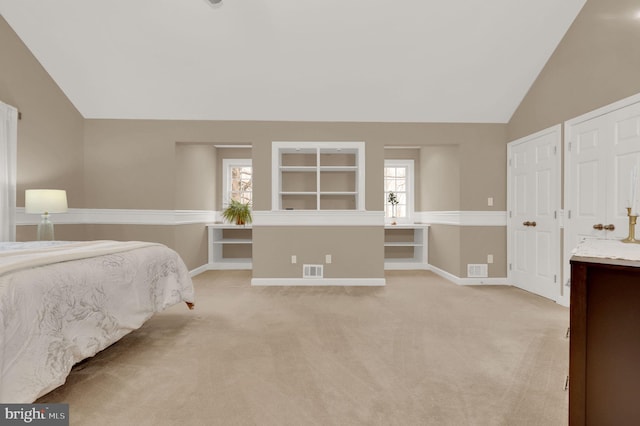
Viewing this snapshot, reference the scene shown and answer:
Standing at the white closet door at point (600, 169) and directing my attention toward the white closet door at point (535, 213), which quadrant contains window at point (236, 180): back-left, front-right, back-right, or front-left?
front-left

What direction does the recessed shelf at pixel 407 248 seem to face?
toward the camera

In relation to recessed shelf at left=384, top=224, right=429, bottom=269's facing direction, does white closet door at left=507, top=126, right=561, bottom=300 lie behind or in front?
in front

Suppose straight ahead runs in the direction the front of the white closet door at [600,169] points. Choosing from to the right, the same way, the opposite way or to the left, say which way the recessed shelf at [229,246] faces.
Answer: to the left

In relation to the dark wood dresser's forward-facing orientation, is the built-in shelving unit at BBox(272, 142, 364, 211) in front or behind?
in front

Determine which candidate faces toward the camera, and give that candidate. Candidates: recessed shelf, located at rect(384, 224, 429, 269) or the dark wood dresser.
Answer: the recessed shelf

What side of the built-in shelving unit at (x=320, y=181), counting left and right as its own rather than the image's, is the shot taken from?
front

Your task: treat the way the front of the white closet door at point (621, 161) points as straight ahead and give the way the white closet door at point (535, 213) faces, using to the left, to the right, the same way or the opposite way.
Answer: the same way

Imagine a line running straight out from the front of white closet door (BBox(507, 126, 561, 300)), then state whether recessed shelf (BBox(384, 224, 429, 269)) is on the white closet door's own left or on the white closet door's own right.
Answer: on the white closet door's own right

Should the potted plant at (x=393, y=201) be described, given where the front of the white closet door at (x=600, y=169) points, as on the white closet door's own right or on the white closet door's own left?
on the white closet door's own right

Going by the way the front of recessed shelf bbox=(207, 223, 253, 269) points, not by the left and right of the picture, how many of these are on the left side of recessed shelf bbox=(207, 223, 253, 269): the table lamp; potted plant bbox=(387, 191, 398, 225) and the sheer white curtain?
1

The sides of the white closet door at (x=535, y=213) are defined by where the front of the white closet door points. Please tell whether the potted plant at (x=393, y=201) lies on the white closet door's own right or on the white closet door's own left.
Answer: on the white closet door's own right

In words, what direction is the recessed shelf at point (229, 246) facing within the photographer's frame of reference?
facing the viewer

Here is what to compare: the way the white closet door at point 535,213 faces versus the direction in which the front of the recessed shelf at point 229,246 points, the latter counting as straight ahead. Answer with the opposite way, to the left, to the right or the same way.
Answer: to the right

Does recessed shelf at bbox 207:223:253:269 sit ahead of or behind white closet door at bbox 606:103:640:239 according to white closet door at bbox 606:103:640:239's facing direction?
ahead

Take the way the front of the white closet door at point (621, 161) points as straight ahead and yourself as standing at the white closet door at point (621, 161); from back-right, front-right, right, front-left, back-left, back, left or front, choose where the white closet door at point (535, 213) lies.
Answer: right

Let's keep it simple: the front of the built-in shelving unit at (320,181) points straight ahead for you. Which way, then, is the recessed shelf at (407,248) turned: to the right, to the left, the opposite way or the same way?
the same way

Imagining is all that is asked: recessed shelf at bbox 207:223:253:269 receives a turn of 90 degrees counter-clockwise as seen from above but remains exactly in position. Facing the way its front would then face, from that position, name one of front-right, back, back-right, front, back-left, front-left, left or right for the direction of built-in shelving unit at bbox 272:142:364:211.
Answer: front-right

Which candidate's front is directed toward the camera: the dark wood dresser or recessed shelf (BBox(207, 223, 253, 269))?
the recessed shelf

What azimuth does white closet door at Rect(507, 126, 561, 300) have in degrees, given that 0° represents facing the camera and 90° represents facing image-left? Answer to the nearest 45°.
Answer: approximately 45°
